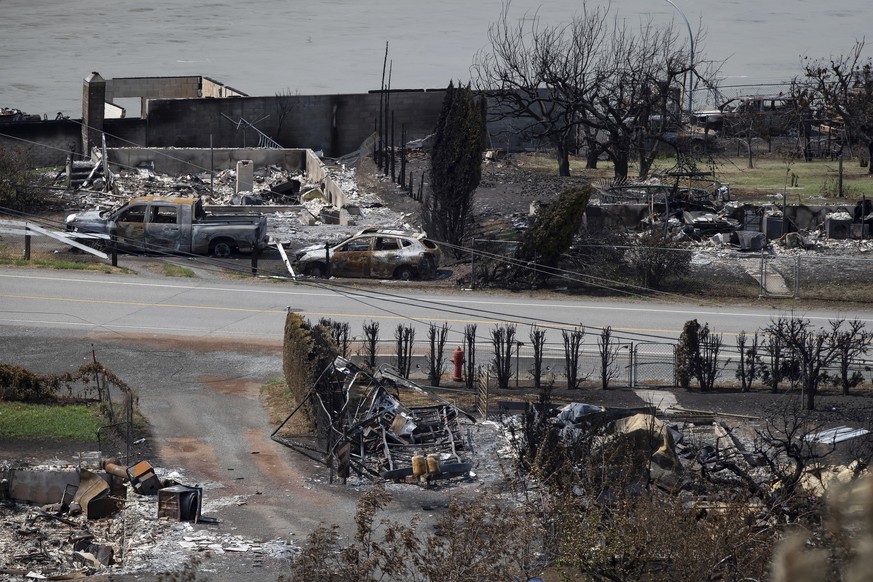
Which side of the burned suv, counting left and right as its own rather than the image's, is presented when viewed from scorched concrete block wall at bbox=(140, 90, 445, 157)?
right

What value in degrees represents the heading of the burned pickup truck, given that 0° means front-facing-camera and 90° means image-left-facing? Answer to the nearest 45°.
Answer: approximately 90°

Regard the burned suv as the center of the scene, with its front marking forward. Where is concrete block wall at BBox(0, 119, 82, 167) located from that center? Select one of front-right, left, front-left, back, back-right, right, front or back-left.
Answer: front-right

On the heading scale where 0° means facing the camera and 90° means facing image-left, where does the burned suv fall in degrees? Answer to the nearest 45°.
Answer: approximately 90°

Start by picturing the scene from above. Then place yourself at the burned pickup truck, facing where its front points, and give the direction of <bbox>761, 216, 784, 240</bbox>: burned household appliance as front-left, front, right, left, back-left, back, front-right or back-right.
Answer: back

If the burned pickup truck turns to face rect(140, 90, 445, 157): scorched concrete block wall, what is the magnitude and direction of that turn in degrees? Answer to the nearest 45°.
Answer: approximately 90° to its right

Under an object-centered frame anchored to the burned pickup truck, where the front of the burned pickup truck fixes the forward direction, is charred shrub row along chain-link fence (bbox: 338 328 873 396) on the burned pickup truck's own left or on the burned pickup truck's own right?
on the burned pickup truck's own left

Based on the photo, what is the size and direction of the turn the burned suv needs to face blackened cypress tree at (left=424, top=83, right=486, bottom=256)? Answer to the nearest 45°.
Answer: approximately 135° to its right

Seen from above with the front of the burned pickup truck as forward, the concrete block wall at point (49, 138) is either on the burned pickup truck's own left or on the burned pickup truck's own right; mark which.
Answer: on the burned pickup truck's own right

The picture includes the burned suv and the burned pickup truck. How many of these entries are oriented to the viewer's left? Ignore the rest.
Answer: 2

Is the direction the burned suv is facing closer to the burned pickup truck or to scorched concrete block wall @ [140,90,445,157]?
the burned pickup truck

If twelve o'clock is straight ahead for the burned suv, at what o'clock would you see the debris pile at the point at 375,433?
The debris pile is roughly at 9 o'clock from the burned suv.

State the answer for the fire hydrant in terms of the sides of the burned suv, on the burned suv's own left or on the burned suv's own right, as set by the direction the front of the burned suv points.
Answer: on the burned suv's own left

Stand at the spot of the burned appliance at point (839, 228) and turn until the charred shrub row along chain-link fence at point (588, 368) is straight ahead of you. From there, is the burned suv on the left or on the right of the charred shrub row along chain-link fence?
right
